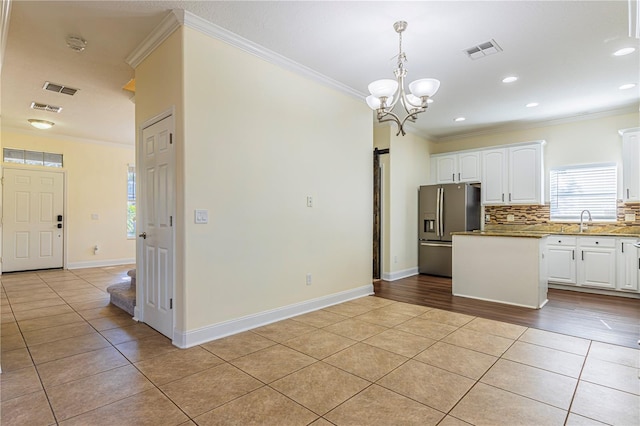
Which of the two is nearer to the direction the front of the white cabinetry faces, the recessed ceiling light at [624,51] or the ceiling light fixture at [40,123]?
the recessed ceiling light

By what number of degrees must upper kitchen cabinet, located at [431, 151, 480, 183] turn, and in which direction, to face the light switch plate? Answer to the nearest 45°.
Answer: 0° — it already faces it

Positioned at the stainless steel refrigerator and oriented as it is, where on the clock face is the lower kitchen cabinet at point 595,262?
The lower kitchen cabinet is roughly at 8 o'clock from the stainless steel refrigerator.

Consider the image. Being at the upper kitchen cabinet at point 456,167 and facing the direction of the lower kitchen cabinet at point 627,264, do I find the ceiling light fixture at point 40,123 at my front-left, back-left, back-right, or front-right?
back-right

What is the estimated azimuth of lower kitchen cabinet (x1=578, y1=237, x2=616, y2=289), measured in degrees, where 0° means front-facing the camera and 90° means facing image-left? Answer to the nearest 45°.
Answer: approximately 0°

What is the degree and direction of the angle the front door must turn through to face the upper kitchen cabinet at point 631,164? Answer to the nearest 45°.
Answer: approximately 45° to its left
